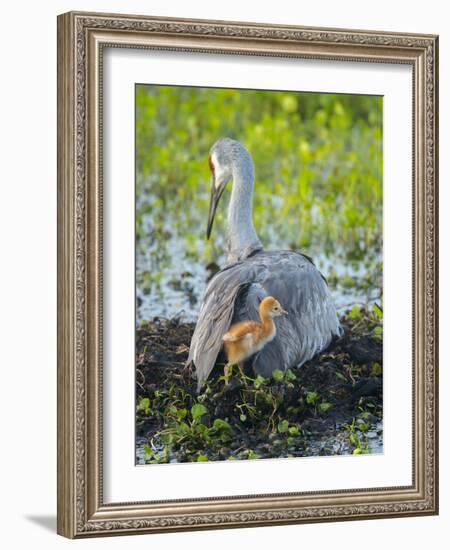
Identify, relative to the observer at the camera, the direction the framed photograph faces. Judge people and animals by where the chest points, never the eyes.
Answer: facing the viewer and to the right of the viewer
